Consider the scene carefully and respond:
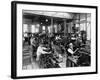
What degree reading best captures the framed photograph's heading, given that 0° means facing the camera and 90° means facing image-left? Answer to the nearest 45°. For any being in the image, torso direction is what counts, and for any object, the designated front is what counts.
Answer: approximately 315°
